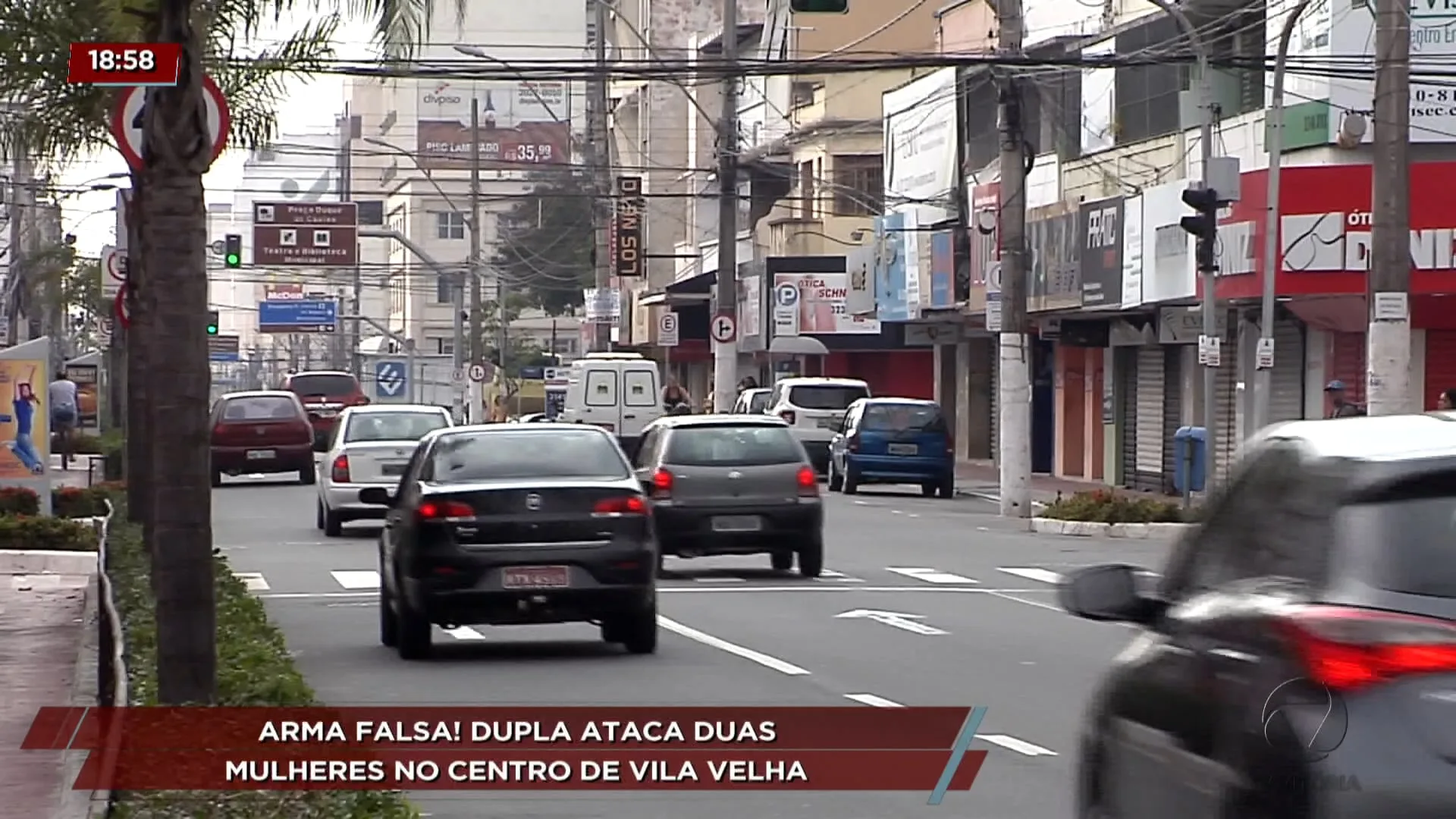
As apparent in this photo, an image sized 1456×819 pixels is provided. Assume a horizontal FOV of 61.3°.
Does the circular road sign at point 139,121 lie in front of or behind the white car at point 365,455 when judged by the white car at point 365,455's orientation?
behind

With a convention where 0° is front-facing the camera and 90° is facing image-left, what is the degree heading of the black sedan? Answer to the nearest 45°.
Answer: approximately 180°

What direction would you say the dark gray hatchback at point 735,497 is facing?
away from the camera

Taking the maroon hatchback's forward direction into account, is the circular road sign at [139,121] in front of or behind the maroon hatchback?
behind

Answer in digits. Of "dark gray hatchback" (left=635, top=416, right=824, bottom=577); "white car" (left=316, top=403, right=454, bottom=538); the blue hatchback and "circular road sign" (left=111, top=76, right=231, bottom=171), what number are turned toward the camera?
1

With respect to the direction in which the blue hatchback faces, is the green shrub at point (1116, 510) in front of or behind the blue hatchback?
behind

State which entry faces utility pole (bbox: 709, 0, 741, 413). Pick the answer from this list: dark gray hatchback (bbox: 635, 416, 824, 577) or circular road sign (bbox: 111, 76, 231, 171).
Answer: the dark gray hatchback

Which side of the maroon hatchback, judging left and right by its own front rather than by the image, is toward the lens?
back

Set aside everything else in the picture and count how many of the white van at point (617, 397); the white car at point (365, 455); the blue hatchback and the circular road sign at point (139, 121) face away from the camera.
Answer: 3

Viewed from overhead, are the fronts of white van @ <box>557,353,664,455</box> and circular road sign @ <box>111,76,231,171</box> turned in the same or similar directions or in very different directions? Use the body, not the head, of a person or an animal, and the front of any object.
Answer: very different directions

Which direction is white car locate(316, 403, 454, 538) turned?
away from the camera
